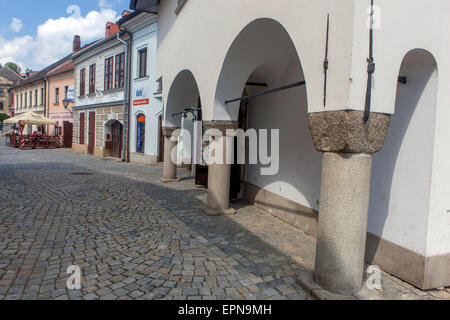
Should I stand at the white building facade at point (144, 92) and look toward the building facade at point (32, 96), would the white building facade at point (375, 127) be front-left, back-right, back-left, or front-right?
back-left

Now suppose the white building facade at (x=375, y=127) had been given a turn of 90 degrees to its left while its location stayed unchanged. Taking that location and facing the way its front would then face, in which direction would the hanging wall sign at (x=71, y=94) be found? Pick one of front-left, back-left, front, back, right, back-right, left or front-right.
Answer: back

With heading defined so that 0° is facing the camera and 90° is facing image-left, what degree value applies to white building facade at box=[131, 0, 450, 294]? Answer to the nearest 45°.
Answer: approximately 45°

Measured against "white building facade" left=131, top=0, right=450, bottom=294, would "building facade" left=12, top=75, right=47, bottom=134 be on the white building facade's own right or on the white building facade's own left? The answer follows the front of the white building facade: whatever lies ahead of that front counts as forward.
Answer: on the white building facade's own right

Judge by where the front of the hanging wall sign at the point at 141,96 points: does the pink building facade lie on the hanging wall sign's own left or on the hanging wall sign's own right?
on the hanging wall sign's own right

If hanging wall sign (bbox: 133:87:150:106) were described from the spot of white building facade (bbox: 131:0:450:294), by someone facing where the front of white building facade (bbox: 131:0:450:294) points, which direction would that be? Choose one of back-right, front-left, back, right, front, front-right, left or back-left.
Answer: right
